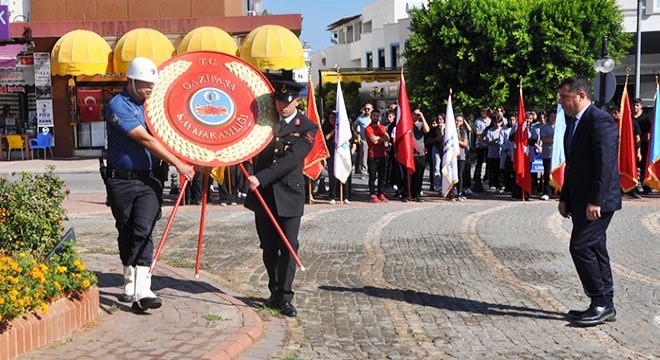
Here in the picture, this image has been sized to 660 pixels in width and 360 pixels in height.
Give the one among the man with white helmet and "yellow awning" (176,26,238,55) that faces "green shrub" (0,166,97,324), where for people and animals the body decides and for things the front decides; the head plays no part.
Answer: the yellow awning

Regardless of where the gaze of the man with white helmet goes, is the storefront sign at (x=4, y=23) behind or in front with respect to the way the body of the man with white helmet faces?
behind

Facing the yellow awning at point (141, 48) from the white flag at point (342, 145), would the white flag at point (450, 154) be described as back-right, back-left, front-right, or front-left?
back-right

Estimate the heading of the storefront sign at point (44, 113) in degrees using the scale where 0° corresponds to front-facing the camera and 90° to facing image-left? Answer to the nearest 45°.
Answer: approximately 0°

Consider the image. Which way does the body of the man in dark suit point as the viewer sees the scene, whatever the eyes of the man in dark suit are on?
to the viewer's left

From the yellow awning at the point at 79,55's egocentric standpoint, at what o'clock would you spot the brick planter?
The brick planter is roughly at 12 o'clock from the yellow awning.

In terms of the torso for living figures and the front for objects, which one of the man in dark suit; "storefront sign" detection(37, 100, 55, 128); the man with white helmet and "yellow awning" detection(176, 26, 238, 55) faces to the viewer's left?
the man in dark suit

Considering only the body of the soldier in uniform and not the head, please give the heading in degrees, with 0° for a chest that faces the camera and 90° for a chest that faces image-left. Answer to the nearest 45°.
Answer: approximately 45°

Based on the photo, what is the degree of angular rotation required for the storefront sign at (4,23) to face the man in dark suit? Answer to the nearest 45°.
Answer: approximately 45° to its left

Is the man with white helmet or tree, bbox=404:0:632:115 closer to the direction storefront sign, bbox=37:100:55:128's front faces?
the man with white helmet
